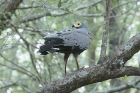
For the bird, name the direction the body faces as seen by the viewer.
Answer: to the viewer's right
